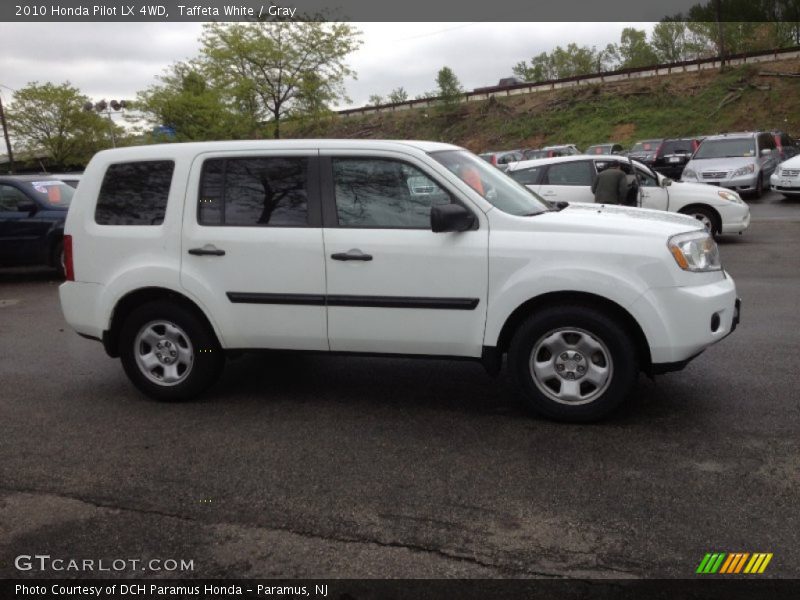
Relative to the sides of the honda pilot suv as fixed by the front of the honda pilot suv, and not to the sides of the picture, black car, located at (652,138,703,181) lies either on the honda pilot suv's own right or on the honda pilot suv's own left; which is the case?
on the honda pilot suv's own left

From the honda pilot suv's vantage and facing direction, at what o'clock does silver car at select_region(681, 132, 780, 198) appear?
The silver car is roughly at 10 o'clock from the honda pilot suv.

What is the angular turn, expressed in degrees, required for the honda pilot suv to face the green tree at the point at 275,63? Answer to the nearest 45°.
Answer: approximately 90° to its left

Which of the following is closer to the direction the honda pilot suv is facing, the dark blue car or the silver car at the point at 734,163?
the silver car

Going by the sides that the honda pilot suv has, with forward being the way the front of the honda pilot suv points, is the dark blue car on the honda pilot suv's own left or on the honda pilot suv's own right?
on the honda pilot suv's own left

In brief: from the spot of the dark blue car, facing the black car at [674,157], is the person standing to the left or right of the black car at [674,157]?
right

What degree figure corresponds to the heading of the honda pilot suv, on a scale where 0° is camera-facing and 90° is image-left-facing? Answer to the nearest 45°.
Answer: approximately 270°

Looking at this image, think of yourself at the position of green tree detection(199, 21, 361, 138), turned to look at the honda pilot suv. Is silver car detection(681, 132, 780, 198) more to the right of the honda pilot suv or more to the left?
left

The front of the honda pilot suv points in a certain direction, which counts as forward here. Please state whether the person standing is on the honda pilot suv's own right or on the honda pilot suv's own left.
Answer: on the honda pilot suv's own left
